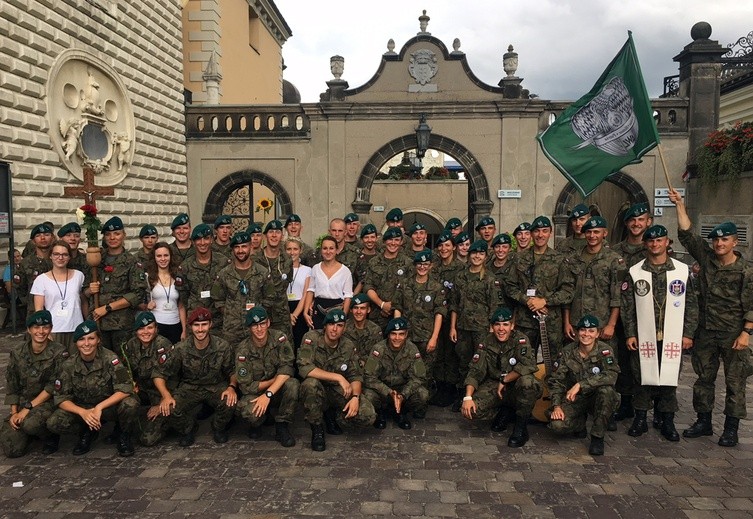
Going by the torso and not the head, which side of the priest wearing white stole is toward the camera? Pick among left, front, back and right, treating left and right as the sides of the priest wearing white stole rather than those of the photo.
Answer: front

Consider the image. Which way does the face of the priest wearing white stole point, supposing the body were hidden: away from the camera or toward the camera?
toward the camera
